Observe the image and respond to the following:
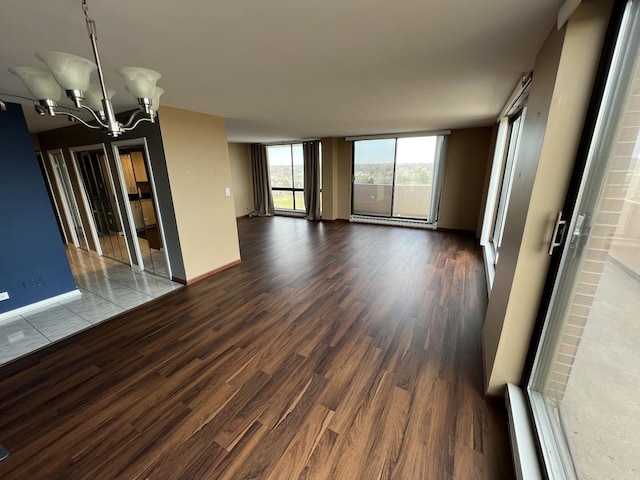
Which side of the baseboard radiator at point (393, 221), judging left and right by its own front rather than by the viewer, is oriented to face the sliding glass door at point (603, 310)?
front

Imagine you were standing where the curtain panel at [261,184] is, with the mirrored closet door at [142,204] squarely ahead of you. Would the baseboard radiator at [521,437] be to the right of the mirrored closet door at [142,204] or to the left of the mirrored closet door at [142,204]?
left

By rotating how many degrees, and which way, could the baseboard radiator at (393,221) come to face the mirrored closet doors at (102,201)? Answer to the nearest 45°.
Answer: approximately 45° to its right

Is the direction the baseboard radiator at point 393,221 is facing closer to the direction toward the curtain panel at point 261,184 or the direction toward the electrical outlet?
the electrical outlet

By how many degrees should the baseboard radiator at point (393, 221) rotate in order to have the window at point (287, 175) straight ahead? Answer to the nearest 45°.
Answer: approximately 90° to its right

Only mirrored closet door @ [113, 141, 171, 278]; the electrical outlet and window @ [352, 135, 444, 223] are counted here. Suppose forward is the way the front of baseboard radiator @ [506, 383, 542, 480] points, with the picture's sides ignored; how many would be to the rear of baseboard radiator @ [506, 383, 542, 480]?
0

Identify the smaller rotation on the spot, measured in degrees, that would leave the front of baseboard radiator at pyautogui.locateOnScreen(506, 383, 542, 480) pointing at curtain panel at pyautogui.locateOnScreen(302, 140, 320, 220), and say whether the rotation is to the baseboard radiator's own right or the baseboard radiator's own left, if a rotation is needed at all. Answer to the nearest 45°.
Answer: approximately 45° to the baseboard radiator's own right

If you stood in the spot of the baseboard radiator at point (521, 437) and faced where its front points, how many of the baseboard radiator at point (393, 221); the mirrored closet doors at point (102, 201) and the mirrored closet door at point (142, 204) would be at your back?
0

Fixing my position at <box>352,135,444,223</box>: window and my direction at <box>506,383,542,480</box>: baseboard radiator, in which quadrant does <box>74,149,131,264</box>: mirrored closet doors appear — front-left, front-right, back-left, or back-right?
front-right

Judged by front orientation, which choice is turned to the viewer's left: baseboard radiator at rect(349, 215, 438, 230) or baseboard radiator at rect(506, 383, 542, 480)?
baseboard radiator at rect(506, 383, 542, 480)

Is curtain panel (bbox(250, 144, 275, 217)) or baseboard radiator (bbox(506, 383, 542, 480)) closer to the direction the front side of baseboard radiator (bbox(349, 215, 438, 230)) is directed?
the baseboard radiator

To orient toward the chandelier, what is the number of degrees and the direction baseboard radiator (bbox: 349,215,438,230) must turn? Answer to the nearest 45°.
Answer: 0° — it already faces it

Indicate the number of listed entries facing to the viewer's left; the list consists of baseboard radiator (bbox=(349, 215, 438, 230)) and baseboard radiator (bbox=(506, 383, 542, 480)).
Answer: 1

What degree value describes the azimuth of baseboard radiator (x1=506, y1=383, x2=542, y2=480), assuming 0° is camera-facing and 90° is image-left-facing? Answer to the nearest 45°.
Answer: approximately 90°

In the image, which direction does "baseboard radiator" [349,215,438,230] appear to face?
toward the camera
